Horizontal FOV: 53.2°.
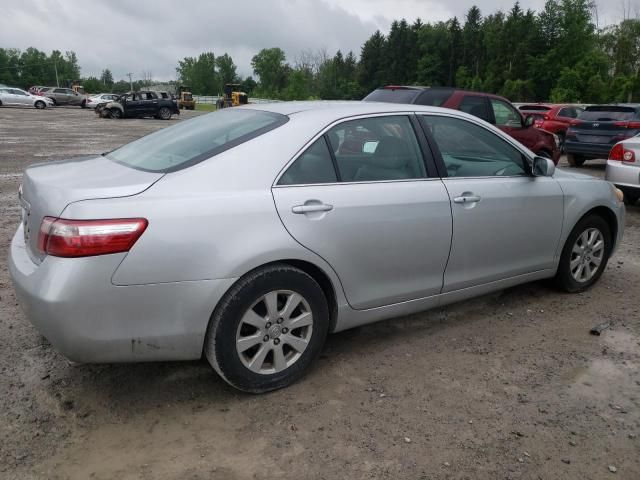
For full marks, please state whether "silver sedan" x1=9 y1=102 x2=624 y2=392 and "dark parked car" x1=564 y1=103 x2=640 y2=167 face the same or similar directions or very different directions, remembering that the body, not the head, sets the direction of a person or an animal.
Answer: same or similar directions

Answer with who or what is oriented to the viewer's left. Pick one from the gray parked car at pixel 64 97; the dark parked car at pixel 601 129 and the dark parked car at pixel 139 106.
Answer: the dark parked car at pixel 139 106

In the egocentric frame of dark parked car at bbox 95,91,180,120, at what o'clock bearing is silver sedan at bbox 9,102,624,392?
The silver sedan is roughly at 9 o'clock from the dark parked car.

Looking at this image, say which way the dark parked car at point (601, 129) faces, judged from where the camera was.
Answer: facing away from the viewer and to the right of the viewer

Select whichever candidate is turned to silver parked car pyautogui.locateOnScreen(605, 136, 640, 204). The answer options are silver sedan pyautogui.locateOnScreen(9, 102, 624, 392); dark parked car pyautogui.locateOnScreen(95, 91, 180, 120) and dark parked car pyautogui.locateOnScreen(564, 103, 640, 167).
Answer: the silver sedan

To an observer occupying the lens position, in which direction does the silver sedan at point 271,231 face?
facing away from the viewer and to the right of the viewer

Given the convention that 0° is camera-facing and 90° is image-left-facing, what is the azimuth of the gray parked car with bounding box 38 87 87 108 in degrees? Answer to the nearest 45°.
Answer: approximately 270°

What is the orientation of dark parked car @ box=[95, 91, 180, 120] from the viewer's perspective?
to the viewer's left

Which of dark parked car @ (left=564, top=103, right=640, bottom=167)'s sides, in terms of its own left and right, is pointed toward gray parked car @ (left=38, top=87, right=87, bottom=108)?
left

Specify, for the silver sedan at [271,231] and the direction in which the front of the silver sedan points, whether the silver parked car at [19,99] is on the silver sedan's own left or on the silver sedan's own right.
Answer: on the silver sedan's own left

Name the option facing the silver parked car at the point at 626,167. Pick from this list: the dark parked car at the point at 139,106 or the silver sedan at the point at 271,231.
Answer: the silver sedan
